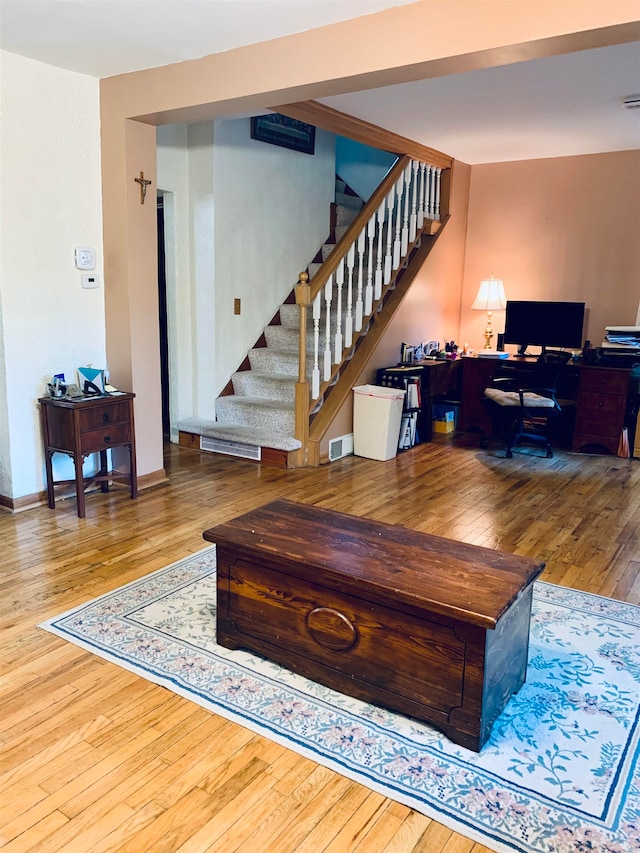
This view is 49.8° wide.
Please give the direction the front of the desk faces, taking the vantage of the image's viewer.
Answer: facing the viewer

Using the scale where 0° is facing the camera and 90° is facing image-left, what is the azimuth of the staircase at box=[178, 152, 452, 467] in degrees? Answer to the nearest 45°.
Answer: approximately 45°

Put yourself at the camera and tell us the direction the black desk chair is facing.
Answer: facing the viewer and to the left of the viewer

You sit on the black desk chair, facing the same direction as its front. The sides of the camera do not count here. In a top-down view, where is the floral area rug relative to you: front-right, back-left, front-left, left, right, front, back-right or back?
front-left

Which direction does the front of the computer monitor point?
toward the camera

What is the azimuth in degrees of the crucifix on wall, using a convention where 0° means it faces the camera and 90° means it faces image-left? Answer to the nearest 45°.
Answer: approximately 315°

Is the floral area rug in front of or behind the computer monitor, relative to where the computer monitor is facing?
in front

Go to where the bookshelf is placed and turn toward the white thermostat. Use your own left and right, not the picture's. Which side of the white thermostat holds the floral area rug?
left

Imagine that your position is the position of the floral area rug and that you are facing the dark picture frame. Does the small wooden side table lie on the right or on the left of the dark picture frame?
left

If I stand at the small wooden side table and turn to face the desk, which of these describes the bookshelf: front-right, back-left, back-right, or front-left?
front-left

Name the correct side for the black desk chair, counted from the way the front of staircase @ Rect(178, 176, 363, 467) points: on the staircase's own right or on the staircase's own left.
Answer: on the staircase's own left

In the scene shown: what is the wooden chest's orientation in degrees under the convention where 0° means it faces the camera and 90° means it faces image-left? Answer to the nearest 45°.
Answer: approximately 45°

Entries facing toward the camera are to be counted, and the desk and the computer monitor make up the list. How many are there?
2

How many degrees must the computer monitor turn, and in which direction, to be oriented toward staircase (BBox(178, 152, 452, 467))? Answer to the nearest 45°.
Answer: approximately 45° to its right

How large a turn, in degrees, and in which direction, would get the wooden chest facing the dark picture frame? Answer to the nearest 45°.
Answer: approximately 135° to its right
